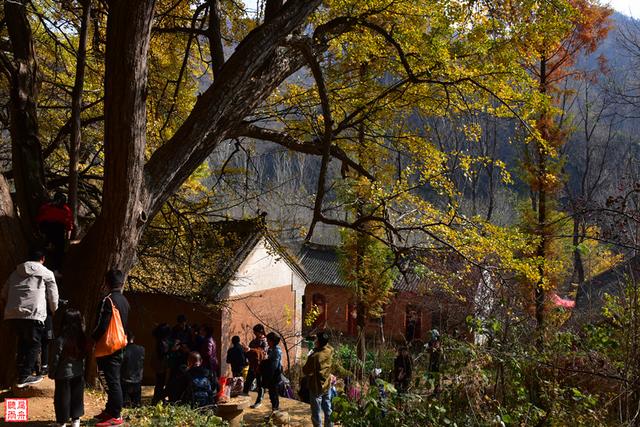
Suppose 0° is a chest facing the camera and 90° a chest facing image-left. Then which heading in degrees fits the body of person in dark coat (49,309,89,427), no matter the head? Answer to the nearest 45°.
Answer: approximately 180°

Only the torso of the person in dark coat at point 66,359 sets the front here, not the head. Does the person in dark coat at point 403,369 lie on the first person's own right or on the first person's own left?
on the first person's own right

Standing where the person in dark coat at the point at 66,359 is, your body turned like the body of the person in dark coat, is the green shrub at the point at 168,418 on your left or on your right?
on your right

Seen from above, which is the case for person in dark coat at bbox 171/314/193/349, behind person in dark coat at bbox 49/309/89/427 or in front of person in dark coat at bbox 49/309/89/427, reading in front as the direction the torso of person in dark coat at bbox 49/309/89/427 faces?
in front

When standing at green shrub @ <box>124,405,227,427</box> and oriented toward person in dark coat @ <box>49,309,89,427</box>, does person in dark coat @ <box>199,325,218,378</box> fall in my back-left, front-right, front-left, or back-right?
front-right

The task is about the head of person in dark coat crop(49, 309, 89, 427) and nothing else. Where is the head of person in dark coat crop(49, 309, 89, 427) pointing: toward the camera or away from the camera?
away from the camera
